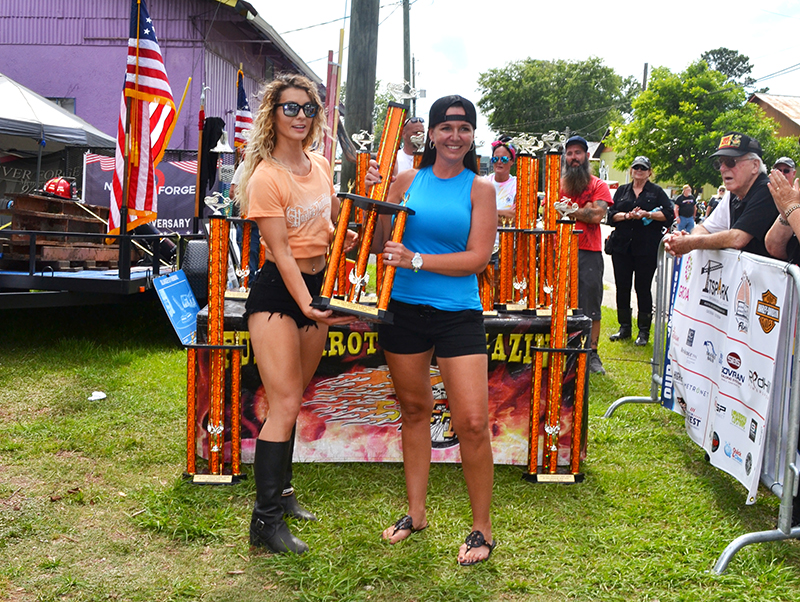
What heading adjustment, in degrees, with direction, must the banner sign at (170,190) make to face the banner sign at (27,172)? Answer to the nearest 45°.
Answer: approximately 135° to its right

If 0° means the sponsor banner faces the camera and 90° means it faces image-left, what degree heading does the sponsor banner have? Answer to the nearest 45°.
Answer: approximately 45°

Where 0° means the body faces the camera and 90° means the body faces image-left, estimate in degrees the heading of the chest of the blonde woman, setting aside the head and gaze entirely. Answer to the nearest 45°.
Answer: approximately 315°

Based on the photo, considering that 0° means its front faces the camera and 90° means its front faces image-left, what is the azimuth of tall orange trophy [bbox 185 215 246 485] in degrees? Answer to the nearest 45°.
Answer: approximately 0°
